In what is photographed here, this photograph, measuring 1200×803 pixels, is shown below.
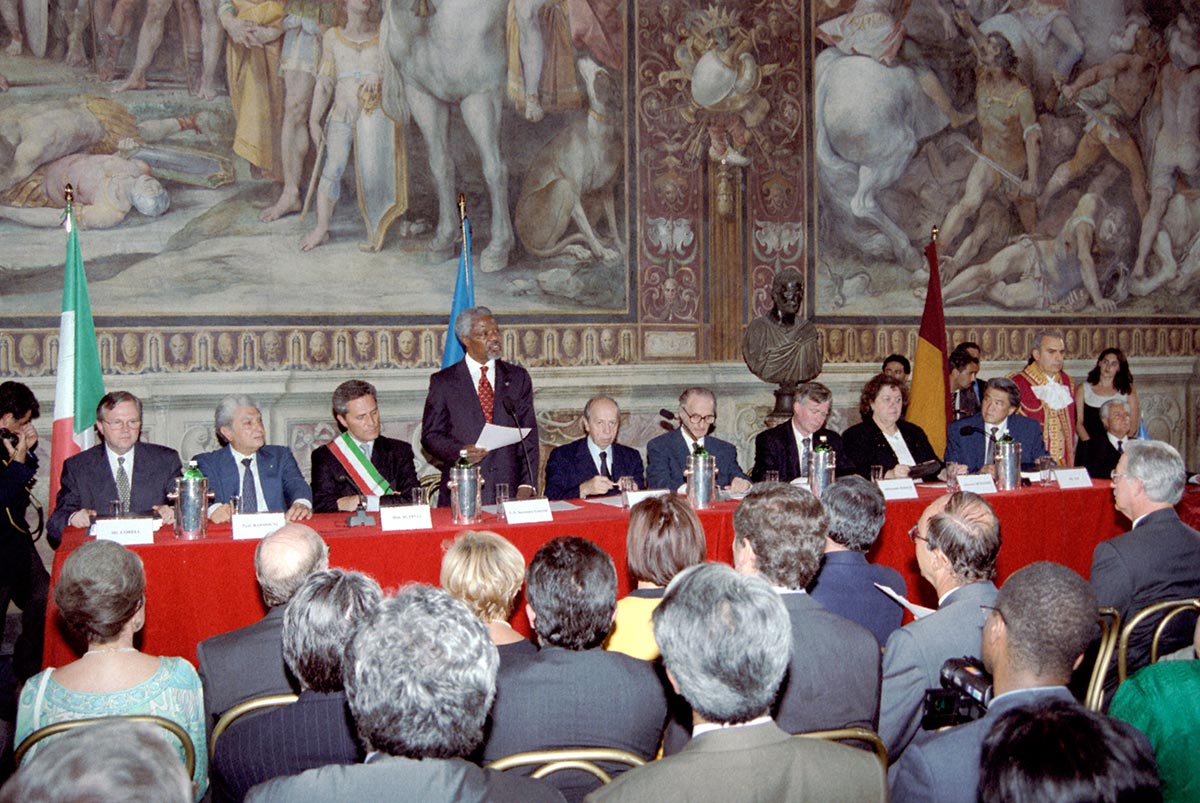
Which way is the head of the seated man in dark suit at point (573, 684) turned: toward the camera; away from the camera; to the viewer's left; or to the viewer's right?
away from the camera

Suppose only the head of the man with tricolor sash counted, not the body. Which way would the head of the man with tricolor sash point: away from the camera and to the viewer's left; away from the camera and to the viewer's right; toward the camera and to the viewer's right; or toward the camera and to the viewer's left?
toward the camera and to the viewer's right

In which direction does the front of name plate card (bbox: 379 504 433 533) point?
toward the camera

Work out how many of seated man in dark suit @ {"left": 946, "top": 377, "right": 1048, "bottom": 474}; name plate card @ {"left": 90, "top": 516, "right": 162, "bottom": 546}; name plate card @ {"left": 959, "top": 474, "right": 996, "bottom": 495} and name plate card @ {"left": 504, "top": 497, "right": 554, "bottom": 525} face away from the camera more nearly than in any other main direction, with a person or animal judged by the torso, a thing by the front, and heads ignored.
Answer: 0

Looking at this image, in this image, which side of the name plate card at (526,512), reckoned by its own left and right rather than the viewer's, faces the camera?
front

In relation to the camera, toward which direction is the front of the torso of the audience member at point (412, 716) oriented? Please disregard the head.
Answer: away from the camera

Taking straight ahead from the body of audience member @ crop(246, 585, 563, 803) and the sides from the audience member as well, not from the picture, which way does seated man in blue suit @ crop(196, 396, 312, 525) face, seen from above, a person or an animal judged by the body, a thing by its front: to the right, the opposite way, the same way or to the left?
the opposite way

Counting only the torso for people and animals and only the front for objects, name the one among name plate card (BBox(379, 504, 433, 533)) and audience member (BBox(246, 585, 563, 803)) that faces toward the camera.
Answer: the name plate card

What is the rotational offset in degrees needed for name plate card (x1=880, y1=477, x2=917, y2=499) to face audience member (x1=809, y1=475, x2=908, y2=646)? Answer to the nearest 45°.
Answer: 0° — it already faces them

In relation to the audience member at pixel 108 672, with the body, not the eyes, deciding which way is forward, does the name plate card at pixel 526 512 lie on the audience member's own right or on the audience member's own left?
on the audience member's own right

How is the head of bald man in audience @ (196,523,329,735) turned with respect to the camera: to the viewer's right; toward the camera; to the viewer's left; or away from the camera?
away from the camera

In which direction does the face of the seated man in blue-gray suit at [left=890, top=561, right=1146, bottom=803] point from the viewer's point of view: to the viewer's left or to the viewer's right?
to the viewer's left

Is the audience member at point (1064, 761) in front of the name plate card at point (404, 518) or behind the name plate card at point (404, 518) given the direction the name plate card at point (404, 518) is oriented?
in front

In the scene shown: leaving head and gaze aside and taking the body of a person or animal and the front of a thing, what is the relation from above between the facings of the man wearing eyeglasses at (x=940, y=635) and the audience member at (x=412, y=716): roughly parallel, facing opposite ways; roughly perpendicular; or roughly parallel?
roughly parallel

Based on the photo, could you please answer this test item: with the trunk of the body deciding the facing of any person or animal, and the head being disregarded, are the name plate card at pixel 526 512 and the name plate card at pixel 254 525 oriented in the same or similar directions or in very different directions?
same or similar directions

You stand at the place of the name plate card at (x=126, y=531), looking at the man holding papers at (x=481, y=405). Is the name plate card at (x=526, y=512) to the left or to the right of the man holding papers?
right

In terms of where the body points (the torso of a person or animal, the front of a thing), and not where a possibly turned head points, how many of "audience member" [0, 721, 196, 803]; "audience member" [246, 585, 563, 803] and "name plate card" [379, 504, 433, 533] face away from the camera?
2

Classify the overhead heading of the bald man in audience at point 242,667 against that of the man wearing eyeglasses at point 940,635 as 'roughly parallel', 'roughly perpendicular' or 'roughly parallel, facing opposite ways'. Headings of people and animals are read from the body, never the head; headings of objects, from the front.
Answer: roughly parallel

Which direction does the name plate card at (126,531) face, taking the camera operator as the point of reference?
facing the viewer

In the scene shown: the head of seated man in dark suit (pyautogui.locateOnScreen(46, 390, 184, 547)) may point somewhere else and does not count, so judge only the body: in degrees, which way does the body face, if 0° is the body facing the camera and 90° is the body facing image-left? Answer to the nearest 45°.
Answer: approximately 0°

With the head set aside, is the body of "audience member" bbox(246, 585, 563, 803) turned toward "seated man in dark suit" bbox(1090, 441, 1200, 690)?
no
